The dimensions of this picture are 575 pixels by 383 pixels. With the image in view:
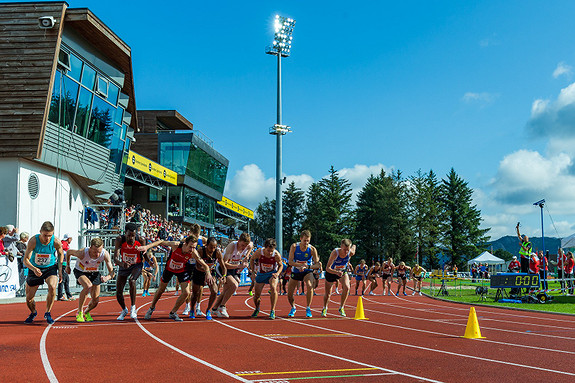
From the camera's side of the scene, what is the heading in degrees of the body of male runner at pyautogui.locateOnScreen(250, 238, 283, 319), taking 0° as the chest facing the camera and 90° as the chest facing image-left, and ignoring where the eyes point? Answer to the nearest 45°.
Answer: approximately 0°

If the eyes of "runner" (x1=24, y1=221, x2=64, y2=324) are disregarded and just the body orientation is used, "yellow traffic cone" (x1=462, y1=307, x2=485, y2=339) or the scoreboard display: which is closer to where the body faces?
the yellow traffic cone

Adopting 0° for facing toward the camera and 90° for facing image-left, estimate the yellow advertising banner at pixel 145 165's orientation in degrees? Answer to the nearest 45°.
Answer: approximately 315°

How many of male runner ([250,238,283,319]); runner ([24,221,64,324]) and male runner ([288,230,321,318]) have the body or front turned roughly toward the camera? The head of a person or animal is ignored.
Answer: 3

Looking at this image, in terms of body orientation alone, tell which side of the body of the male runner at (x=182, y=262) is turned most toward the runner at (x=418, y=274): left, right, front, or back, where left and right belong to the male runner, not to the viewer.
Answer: left

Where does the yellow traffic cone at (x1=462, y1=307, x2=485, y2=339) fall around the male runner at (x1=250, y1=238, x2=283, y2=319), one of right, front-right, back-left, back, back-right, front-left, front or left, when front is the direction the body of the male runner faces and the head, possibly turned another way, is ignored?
front-left

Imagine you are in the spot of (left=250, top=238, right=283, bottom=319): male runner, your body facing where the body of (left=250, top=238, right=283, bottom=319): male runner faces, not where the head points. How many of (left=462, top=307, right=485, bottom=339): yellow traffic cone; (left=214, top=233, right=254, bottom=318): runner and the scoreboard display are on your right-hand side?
1

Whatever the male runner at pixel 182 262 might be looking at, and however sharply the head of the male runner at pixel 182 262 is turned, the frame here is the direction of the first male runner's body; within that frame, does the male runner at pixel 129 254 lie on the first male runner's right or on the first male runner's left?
on the first male runner's right
